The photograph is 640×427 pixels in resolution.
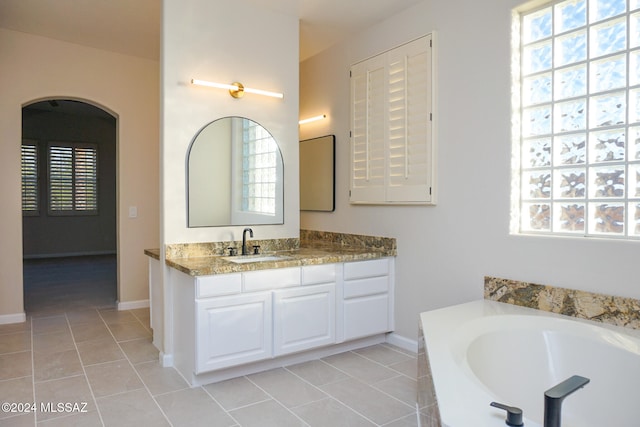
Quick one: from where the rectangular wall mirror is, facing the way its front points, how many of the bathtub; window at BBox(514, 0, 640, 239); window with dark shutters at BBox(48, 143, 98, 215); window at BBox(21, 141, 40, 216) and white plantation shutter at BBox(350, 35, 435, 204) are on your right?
2

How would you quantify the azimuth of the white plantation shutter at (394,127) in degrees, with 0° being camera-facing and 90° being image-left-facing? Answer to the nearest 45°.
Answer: approximately 45°

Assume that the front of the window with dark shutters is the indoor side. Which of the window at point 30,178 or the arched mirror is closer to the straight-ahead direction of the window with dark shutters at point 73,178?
the arched mirror

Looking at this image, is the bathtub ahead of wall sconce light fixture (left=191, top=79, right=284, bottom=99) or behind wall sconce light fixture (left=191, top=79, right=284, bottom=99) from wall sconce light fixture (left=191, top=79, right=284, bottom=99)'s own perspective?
ahead

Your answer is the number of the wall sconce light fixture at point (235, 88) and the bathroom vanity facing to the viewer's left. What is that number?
0

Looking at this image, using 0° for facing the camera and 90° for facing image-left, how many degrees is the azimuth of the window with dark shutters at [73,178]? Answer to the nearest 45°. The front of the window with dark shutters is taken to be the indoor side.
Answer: approximately 0°

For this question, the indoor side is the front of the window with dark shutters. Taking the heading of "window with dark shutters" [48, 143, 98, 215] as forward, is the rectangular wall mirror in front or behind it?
in front

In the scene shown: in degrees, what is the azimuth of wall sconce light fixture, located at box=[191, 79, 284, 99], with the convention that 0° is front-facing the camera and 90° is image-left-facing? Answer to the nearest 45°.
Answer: approximately 315°

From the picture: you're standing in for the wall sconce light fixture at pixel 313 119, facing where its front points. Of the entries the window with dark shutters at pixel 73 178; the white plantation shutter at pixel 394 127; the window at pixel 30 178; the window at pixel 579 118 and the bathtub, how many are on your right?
2

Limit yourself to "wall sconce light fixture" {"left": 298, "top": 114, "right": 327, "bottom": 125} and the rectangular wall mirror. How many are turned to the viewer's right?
0

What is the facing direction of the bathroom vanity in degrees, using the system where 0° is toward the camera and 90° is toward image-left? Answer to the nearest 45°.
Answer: approximately 315°

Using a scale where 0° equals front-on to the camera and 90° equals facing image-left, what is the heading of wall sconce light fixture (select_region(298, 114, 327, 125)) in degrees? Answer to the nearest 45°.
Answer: approximately 45°

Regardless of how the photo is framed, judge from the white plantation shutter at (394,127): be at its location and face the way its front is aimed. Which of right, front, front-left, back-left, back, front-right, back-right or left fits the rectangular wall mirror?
right
